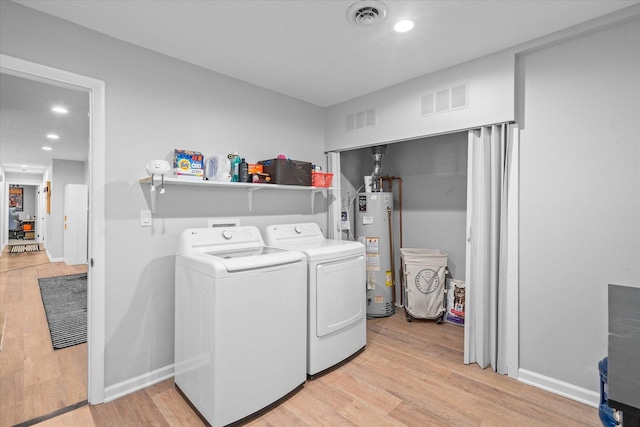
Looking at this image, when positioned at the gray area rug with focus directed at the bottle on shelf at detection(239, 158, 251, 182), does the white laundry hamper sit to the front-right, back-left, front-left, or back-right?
front-left

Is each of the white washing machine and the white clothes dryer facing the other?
no

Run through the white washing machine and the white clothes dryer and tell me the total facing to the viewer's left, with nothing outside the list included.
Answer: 0

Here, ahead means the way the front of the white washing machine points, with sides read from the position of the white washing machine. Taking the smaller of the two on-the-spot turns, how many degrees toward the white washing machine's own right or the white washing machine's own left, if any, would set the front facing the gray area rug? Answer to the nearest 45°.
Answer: approximately 180°

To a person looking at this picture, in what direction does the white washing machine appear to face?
facing the viewer and to the right of the viewer

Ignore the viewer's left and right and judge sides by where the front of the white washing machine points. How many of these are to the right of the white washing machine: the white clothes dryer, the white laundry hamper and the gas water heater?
0

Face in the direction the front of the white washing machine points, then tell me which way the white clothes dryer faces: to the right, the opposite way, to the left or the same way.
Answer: the same way

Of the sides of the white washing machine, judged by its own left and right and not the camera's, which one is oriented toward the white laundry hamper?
left

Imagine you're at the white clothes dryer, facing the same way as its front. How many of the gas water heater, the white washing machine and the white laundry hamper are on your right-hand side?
1

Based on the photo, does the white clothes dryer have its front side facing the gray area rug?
no
